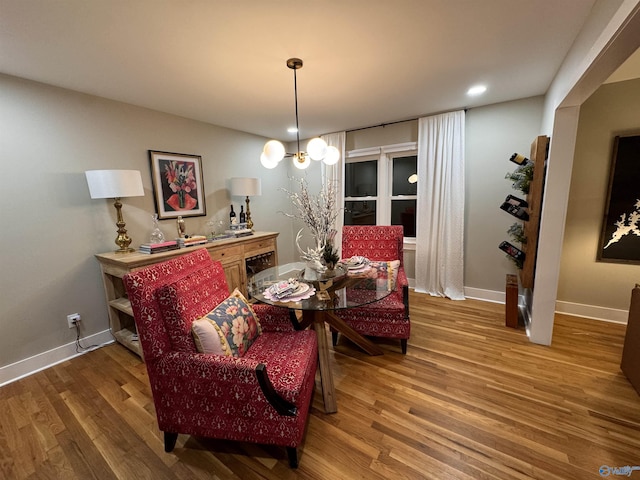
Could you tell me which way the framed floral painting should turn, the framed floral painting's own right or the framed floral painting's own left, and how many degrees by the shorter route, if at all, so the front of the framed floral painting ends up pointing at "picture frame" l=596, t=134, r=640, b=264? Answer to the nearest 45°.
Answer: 0° — it already faces it

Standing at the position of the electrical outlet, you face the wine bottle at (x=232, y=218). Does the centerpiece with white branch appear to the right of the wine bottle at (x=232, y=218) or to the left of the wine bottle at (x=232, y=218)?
right

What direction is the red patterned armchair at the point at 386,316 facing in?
toward the camera

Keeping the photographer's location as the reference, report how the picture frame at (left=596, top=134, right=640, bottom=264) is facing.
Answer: facing the viewer

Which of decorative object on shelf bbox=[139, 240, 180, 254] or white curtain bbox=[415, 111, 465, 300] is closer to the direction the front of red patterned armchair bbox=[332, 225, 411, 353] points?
the decorative object on shelf

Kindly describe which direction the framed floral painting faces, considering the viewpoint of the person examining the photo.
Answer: facing the viewer and to the right of the viewer

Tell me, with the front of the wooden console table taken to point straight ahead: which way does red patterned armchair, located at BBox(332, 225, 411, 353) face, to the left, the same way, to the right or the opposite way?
to the right

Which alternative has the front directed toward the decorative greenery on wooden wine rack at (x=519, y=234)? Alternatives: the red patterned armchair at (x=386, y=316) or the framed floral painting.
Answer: the framed floral painting

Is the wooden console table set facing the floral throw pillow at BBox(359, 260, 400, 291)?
yes

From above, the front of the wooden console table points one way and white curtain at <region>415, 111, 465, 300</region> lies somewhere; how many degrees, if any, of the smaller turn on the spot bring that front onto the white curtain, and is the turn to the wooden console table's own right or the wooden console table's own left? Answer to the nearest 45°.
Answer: approximately 45° to the wooden console table's own left

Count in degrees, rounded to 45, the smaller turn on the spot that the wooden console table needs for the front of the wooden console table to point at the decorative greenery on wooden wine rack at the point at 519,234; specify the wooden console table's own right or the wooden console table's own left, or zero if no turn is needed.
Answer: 0° — it already faces it

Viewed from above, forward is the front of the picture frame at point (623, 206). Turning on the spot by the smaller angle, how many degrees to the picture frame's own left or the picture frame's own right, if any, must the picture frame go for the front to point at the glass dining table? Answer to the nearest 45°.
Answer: approximately 45° to the picture frame's own right

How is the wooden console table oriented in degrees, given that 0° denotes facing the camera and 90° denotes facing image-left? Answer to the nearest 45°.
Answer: approximately 315°

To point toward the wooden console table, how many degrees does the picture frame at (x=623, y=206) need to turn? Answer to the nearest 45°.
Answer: approximately 45° to its right

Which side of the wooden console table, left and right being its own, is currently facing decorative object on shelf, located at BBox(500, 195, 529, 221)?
front

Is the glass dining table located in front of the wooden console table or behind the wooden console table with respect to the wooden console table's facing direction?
in front

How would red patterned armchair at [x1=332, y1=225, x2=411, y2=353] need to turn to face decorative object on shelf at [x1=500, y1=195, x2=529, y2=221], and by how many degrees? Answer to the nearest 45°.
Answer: approximately 135° to its left
